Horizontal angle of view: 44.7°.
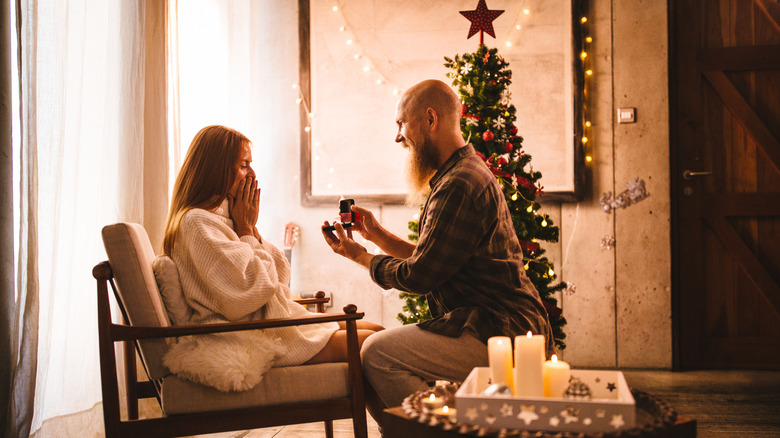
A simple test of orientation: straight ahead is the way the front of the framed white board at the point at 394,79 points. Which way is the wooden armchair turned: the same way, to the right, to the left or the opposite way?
to the left

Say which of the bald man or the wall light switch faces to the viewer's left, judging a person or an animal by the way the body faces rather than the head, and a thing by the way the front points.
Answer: the bald man

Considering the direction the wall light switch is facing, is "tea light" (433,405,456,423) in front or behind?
in front

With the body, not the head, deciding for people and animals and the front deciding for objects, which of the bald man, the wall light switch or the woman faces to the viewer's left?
the bald man

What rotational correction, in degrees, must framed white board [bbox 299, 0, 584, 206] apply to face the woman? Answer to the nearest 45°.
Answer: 0° — it already faces them

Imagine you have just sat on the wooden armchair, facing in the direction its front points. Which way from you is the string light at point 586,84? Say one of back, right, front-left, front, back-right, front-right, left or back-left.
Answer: front-left

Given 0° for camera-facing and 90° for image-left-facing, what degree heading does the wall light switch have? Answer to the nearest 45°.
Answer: approximately 0°

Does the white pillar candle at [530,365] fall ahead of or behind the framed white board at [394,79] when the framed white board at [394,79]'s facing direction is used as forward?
ahead

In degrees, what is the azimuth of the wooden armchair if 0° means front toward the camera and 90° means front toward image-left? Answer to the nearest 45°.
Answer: approximately 270°

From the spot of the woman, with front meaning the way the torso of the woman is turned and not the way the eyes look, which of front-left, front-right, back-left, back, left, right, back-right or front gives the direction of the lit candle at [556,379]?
front-right

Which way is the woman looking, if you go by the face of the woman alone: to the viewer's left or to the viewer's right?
to the viewer's right

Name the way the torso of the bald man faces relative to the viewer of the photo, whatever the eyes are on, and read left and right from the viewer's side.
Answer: facing to the left of the viewer

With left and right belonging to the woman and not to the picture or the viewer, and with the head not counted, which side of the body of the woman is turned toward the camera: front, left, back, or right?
right
